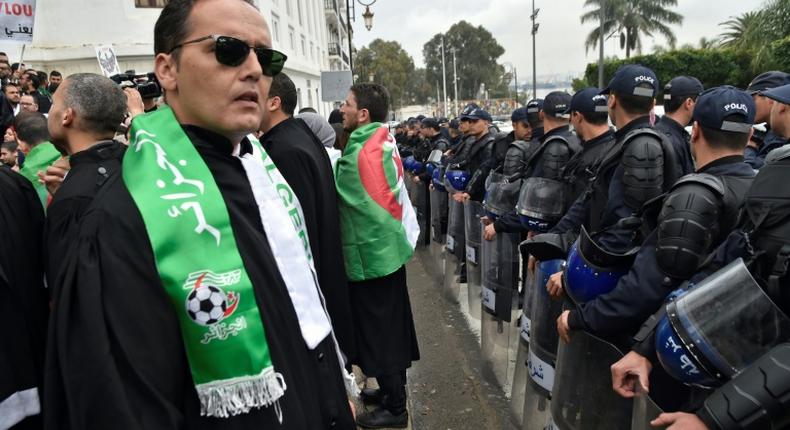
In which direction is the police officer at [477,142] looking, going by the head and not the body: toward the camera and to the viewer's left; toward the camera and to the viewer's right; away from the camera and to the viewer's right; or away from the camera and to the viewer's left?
toward the camera and to the viewer's left

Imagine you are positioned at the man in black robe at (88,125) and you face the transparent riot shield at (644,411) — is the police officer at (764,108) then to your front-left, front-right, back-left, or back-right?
front-left

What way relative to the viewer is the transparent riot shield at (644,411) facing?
to the viewer's left

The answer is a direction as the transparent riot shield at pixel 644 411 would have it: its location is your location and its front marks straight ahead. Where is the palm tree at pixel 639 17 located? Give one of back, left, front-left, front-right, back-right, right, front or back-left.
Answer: right

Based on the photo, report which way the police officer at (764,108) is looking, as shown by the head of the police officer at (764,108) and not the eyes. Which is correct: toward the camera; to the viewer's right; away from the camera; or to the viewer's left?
to the viewer's left

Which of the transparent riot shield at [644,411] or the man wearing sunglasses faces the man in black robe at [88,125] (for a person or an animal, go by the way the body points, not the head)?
the transparent riot shield

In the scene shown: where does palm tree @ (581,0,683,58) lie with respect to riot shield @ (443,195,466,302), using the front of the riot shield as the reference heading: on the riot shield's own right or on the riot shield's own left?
on the riot shield's own right

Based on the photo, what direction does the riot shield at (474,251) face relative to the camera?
to the viewer's left

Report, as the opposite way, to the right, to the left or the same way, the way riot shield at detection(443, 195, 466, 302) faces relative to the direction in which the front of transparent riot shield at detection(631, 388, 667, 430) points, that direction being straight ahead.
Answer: the same way

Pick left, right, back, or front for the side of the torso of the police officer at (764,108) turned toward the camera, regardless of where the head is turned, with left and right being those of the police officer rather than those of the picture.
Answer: left

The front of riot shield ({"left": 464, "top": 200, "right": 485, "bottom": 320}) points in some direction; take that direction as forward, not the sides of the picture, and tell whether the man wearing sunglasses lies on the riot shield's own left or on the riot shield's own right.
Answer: on the riot shield's own left

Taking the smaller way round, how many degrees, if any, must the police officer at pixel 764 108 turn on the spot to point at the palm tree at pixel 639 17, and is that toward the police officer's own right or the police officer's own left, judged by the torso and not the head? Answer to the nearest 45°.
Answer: approximately 90° to the police officer's own right

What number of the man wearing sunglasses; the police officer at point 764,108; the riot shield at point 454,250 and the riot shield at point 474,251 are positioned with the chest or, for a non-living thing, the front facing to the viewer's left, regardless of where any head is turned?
3

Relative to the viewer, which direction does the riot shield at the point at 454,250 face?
to the viewer's left
